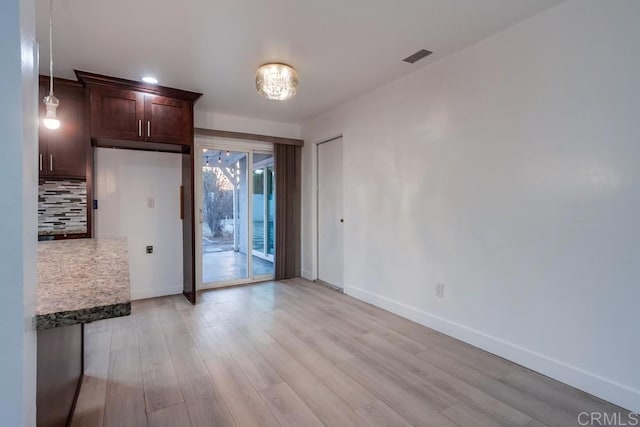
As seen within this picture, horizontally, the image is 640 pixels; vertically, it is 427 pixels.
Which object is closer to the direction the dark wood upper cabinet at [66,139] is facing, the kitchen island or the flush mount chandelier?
the kitchen island

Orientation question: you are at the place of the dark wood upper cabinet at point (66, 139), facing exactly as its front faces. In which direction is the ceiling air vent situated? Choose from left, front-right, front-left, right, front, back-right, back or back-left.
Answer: front-left

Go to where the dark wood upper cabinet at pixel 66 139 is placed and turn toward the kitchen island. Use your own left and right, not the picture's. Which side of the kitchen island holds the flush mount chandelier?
left

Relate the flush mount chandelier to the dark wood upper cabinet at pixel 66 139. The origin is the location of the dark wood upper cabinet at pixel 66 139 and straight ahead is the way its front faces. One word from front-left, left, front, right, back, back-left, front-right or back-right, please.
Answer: front-left

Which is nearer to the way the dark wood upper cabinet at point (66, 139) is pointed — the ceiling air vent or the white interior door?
the ceiling air vent

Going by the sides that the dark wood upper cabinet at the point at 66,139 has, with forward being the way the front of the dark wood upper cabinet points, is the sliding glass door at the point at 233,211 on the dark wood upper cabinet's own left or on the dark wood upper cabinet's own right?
on the dark wood upper cabinet's own left

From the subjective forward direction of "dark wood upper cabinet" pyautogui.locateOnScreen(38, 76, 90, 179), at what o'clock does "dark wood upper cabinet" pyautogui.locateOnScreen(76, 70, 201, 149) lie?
"dark wood upper cabinet" pyautogui.locateOnScreen(76, 70, 201, 149) is roughly at 10 o'clock from "dark wood upper cabinet" pyautogui.locateOnScreen(38, 76, 90, 179).

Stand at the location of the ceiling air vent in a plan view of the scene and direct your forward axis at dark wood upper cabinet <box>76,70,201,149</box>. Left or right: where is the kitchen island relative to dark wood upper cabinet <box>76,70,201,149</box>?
left

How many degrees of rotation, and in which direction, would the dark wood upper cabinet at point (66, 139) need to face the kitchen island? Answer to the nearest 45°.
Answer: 0° — it already faces it

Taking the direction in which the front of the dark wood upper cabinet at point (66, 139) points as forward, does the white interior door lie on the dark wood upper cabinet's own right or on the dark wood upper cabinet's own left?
on the dark wood upper cabinet's own left

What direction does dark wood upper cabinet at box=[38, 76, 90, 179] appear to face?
toward the camera
